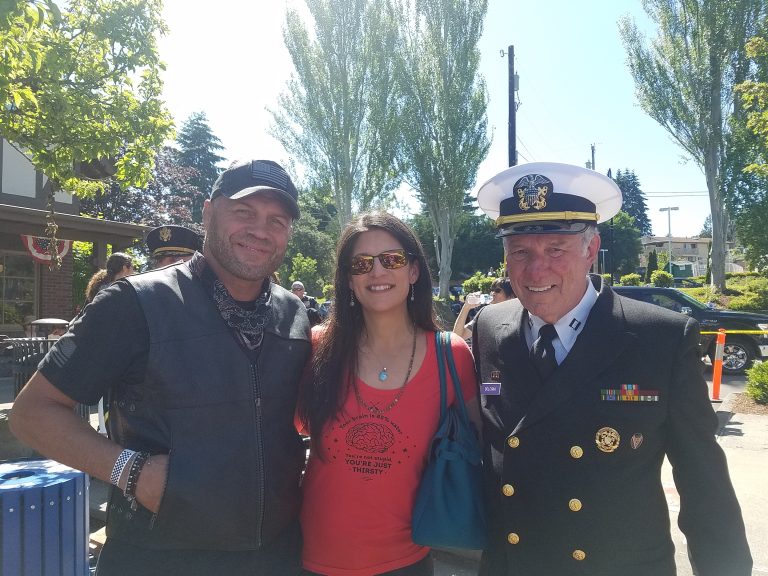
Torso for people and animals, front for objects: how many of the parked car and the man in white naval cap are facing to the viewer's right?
1

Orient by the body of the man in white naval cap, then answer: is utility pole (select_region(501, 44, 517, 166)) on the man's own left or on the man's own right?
on the man's own right

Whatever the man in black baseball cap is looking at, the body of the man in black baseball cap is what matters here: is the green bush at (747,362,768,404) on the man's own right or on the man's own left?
on the man's own left

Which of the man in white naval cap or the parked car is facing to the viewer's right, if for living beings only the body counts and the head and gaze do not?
the parked car

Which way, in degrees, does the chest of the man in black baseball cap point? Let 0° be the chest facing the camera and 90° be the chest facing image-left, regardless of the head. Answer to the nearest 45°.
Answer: approximately 315°

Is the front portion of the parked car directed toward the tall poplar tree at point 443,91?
no

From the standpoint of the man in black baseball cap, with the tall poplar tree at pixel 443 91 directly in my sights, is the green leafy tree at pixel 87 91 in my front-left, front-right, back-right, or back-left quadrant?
front-left

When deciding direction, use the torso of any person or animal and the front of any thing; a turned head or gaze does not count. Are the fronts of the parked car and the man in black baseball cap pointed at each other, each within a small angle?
no

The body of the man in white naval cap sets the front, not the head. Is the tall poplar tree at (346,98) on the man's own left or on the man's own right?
on the man's own right

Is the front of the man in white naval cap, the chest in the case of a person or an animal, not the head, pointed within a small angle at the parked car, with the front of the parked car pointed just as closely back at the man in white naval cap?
no

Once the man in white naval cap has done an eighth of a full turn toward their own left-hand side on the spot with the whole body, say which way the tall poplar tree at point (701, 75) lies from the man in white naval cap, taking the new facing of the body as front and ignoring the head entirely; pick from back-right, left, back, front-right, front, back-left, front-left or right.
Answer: back

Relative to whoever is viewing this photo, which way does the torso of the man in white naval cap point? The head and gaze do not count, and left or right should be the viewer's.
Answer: facing the viewer and to the left of the viewer

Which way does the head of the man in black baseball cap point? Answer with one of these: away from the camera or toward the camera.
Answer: toward the camera

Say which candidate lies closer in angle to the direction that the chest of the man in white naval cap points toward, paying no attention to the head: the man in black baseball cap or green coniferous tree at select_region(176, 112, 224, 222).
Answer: the man in black baseball cap

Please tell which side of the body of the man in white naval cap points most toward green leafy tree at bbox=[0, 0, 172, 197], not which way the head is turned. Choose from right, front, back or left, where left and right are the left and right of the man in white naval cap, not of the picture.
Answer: right

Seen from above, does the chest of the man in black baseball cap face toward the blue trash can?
no

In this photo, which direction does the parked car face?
to the viewer's right
